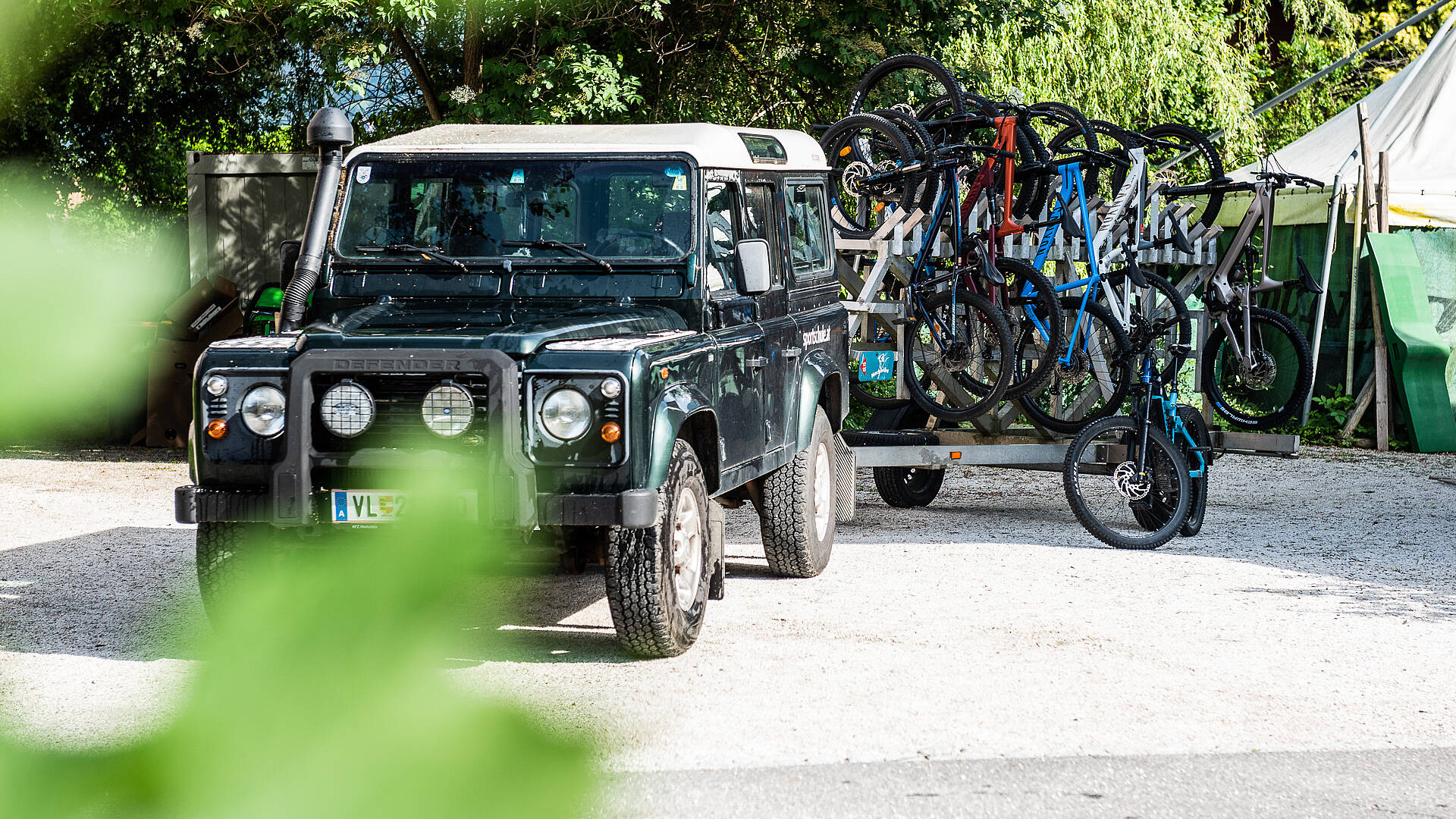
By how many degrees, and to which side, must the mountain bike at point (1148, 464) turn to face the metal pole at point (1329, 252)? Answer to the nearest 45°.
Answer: approximately 135° to its right

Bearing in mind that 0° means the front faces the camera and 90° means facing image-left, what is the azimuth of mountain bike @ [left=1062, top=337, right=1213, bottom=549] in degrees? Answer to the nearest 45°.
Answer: approximately 45°

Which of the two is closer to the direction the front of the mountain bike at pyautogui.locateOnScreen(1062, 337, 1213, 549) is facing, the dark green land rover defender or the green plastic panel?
the dark green land rover defender

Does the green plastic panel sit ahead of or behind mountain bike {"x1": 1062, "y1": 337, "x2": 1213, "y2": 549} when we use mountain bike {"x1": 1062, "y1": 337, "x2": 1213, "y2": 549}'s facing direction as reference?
behind

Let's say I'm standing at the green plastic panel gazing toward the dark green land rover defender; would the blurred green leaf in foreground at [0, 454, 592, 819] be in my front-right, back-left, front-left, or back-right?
front-left

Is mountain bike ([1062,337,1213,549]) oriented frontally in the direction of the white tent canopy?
no

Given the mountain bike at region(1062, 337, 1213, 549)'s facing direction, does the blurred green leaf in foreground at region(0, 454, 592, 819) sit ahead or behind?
ahead

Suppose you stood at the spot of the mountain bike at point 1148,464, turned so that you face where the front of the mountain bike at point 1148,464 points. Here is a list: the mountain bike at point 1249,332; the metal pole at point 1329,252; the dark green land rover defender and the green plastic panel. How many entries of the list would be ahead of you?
1

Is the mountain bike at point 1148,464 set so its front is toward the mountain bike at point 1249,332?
no

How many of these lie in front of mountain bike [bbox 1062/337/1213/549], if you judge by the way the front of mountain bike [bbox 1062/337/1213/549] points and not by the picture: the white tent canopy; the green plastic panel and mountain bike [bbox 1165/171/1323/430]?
0
